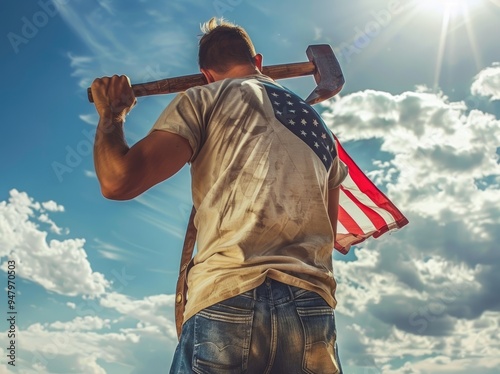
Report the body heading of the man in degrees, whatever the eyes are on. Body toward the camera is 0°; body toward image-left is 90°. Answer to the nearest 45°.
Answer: approximately 180°

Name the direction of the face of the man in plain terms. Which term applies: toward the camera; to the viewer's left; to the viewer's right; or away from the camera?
away from the camera
